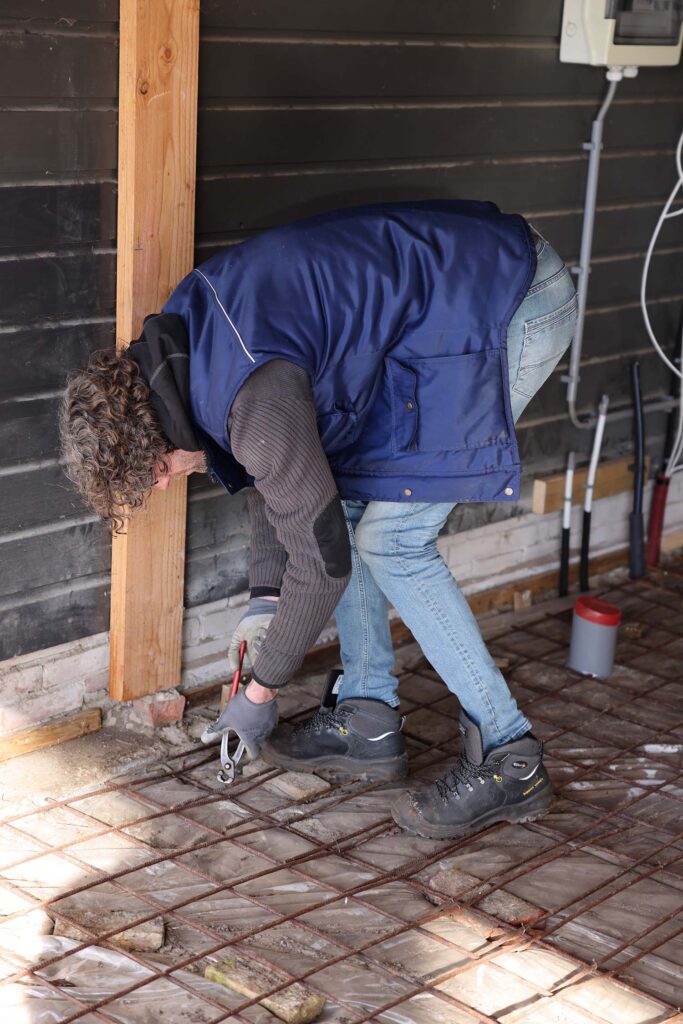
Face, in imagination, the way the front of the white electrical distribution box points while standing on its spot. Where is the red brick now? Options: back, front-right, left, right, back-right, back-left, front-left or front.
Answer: right

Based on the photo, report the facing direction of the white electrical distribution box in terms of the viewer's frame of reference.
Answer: facing the viewer and to the right of the viewer

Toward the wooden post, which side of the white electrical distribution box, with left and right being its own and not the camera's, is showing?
right

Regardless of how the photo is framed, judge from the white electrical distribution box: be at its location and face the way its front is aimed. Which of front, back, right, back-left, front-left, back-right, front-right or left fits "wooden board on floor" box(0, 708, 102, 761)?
right
